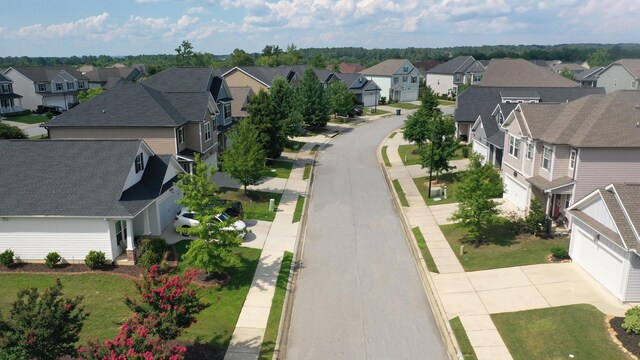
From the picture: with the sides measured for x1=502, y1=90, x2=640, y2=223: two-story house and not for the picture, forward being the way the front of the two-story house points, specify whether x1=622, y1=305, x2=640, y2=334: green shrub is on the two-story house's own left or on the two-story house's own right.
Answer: on the two-story house's own left

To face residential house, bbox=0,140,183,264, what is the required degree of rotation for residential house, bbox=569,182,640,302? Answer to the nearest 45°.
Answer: approximately 45° to its right

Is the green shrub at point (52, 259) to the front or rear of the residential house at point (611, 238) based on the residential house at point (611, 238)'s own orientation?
to the front

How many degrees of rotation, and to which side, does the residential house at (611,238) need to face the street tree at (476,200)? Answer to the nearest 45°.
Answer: approximately 90° to its right

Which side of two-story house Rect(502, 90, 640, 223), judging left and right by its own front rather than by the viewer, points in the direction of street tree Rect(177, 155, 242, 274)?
front

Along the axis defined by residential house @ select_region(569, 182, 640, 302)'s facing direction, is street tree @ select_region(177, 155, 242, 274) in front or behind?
in front

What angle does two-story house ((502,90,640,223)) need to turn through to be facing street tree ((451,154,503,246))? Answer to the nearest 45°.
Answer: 0° — it already faces it

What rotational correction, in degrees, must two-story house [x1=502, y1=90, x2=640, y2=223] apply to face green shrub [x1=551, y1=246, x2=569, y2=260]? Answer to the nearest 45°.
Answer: approximately 45° to its left

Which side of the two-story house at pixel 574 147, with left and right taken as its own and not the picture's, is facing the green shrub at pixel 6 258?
front

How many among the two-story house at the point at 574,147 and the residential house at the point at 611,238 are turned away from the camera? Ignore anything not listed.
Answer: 0

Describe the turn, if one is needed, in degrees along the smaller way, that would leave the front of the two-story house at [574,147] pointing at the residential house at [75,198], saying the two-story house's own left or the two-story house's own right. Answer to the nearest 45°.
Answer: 0° — it already faces it

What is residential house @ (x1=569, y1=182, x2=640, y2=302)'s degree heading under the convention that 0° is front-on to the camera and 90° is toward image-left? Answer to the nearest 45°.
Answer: approximately 45°
